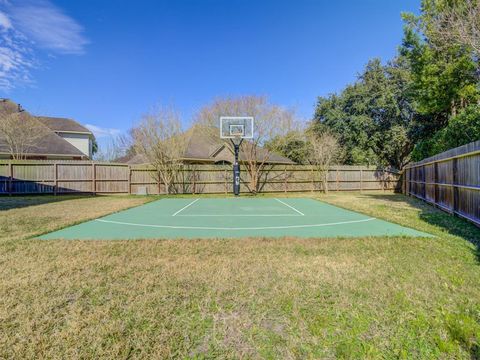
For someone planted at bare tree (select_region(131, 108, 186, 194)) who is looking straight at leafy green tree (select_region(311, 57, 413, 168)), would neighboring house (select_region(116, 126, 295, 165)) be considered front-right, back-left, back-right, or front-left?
front-left

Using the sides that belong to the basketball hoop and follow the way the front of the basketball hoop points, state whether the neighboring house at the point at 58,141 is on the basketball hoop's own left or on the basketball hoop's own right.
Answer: on the basketball hoop's own right

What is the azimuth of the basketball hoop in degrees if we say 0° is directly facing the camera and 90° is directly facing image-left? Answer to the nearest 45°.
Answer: approximately 0°

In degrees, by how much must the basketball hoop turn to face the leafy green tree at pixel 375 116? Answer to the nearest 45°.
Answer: approximately 135° to its left

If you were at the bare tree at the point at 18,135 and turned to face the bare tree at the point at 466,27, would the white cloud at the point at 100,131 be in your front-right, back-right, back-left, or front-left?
back-left

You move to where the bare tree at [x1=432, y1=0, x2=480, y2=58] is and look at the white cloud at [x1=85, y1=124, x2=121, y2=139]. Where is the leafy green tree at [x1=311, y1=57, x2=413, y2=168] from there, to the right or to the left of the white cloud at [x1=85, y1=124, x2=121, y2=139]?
right

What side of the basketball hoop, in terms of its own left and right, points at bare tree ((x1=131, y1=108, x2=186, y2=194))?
right

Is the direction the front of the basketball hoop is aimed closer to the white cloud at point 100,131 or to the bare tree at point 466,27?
the bare tree

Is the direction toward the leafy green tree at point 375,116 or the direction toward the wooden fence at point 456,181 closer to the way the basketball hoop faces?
the wooden fence

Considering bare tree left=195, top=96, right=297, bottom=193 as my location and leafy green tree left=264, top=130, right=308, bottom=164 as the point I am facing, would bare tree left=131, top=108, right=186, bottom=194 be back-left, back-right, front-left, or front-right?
back-left

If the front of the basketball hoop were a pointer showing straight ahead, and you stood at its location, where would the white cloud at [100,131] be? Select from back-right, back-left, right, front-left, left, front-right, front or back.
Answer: back-right

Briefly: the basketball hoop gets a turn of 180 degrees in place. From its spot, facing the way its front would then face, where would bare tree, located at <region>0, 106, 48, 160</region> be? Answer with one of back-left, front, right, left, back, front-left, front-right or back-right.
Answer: left

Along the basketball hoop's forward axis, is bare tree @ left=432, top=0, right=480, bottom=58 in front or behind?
in front

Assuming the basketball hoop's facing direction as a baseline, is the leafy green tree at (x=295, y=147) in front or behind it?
behind
